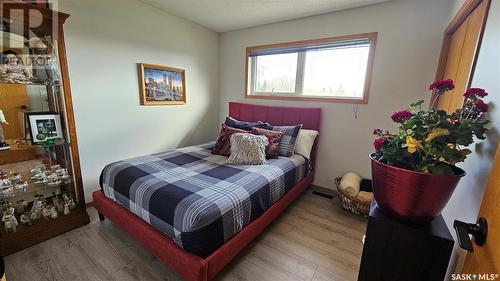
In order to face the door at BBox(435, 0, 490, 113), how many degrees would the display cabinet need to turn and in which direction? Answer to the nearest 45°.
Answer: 0° — it already faces it

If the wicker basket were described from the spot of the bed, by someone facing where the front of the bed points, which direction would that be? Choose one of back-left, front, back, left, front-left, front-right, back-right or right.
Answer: back-left

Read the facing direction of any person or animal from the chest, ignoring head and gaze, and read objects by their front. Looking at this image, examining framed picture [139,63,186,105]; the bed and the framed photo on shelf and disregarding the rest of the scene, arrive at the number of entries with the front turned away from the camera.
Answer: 0

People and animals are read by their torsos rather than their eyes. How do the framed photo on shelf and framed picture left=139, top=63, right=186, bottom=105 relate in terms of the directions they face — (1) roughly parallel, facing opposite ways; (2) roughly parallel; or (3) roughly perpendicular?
roughly parallel

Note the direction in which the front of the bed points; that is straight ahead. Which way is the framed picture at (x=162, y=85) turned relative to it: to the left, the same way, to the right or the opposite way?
to the left

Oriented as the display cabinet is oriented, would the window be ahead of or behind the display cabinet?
ahead

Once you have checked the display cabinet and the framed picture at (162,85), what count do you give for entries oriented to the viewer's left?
0

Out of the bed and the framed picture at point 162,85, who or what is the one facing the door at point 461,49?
the framed picture

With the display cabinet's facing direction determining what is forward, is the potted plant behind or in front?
in front

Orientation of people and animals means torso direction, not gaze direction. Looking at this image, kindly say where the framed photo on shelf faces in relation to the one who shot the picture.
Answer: facing the viewer and to the right of the viewer

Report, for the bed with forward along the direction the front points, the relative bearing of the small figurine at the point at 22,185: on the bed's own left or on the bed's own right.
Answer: on the bed's own right

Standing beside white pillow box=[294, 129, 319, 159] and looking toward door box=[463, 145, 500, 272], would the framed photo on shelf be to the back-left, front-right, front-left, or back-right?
front-right

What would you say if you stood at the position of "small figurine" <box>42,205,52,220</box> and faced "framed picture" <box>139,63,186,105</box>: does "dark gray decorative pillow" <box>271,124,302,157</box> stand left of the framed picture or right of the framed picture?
right

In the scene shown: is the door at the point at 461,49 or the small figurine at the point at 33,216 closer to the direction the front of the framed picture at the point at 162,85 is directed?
the door

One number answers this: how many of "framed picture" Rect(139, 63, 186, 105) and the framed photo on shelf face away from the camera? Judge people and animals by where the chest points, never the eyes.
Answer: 0

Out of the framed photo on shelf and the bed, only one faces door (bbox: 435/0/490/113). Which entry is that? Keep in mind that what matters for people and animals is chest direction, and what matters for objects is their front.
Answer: the framed photo on shelf

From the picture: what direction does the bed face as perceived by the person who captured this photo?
facing the viewer and to the left of the viewer

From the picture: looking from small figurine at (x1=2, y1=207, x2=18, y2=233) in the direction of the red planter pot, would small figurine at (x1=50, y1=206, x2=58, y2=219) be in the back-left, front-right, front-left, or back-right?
front-left
